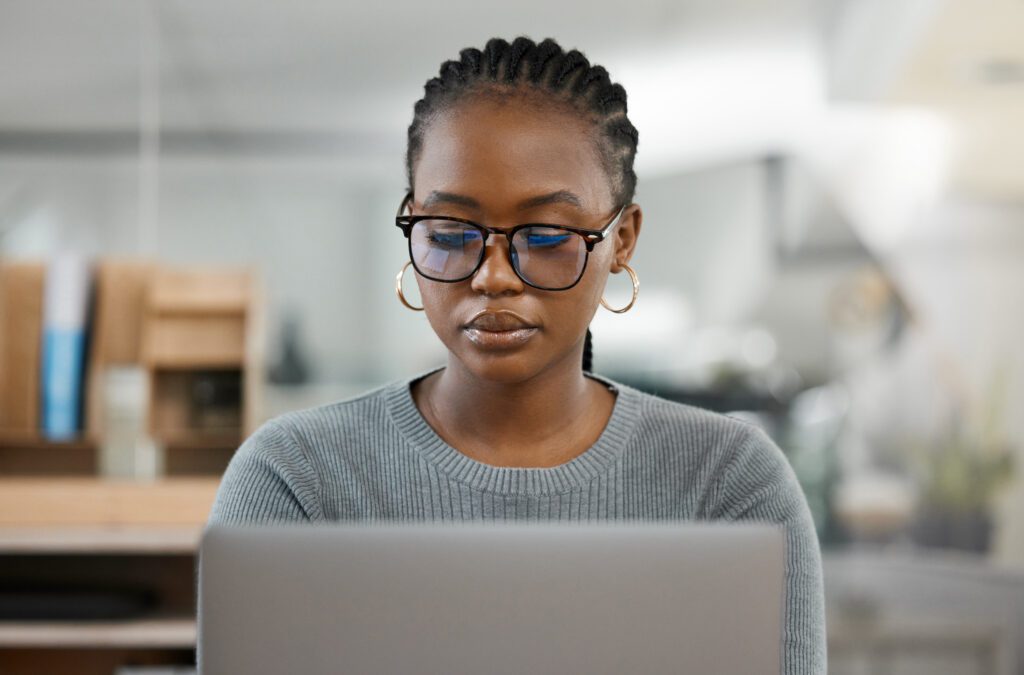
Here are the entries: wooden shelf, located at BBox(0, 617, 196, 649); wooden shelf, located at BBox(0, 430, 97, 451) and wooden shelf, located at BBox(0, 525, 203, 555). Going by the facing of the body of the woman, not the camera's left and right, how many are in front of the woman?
0

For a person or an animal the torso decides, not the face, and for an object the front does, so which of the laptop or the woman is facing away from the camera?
the laptop

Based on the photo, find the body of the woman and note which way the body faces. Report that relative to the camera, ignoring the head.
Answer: toward the camera

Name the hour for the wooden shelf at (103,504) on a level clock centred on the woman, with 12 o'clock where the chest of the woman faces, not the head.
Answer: The wooden shelf is roughly at 5 o'clock from the woman.

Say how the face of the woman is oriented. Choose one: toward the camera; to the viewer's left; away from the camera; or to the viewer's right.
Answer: toward the camera

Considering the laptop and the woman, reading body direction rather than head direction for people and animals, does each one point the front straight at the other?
yes

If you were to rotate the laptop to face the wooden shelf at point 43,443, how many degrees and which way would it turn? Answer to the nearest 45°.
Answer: approximately 45° to its left

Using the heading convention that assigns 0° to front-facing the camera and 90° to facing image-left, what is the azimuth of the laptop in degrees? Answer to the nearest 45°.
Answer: approximately 180°

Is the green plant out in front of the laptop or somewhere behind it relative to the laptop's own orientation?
in front

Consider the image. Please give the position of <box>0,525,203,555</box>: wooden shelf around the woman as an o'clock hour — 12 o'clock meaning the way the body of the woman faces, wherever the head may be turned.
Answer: The wooden shelf is roughly at 5 o'clock from the woman.

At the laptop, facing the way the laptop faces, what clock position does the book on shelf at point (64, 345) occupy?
The book on shelf is roughly at 11 o'clock from the laptop.

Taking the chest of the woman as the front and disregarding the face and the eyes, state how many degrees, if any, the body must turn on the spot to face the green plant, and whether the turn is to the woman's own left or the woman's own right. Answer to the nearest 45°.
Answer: approximately 135° to the woman's own left

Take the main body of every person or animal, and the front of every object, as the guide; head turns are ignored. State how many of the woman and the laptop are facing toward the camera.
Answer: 1

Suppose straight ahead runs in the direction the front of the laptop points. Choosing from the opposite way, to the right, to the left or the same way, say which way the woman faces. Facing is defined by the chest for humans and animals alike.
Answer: the opposite way

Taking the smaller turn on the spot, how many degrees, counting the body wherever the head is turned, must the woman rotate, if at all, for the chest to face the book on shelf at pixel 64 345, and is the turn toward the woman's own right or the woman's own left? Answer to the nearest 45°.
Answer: approximately 135° to the woman's own right
